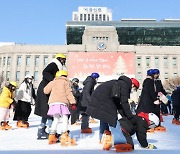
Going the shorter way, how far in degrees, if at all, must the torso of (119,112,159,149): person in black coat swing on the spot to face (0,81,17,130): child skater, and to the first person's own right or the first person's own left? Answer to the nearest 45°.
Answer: approximately 135° to the first person's own left

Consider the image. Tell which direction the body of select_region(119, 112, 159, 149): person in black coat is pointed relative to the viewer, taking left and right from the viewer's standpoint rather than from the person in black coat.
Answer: facing to the right of the viewer

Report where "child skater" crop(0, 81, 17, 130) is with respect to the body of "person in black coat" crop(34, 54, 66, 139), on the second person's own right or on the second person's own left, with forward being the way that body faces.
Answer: on the second person's own left

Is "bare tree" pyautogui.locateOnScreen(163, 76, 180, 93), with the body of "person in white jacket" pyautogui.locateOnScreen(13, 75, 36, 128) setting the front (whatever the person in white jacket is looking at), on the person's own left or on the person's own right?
on the person's own left
